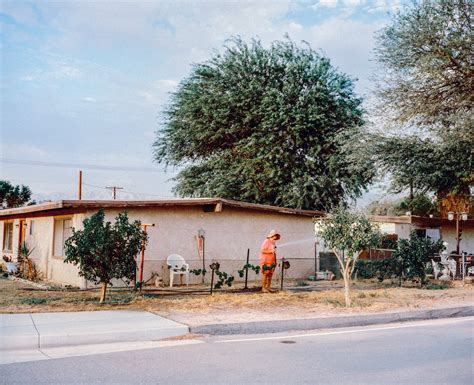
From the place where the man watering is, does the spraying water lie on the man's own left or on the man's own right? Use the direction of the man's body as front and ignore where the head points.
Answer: on the man's own left

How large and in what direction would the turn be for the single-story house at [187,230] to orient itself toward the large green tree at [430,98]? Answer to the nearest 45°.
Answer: approximately 135° to its left

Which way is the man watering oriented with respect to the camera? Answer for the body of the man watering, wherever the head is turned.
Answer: to the viewer's right

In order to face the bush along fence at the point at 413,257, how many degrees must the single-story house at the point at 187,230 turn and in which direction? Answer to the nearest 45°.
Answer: approximately 135° to its left

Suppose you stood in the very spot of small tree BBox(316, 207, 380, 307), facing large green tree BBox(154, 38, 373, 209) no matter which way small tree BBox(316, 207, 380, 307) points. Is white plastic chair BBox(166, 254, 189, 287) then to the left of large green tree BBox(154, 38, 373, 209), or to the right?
left

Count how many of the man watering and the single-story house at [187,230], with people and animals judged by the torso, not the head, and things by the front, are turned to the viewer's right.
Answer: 1

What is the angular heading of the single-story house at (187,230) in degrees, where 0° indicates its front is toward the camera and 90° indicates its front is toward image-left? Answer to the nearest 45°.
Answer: approximately 45°

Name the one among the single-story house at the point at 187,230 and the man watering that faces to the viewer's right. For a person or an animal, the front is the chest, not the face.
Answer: the man watering
